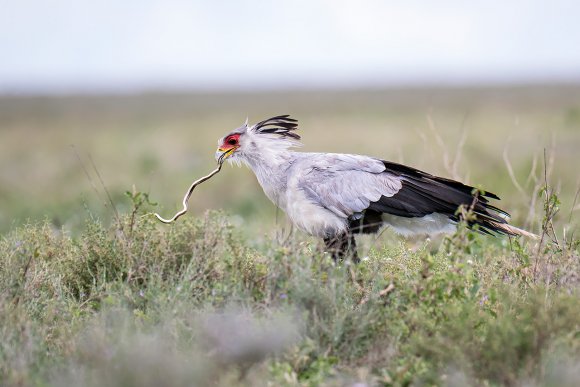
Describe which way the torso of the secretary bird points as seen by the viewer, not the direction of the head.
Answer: to the viewer's left
